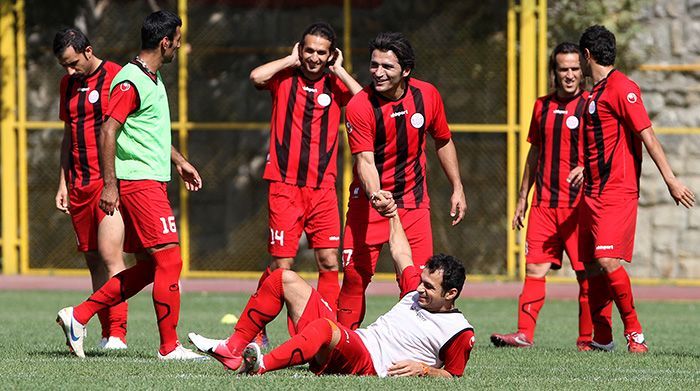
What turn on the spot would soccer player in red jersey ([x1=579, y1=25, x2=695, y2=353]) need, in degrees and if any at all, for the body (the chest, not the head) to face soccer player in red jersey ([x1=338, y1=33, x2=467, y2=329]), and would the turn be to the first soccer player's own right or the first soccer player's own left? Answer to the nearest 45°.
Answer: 0° — they already face them

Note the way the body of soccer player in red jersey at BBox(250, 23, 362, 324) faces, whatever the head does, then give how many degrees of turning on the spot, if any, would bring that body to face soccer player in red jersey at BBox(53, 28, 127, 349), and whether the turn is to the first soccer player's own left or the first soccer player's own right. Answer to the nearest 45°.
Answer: approximately 90° to the first soccer player's own right

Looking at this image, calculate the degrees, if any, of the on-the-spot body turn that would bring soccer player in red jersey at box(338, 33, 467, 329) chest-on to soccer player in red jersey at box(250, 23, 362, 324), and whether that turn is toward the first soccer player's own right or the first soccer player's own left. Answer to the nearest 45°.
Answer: approximately 135° to the first soccer player's own right

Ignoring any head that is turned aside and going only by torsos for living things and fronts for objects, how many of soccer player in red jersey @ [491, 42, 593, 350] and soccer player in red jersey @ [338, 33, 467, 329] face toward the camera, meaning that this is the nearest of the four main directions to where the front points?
2
